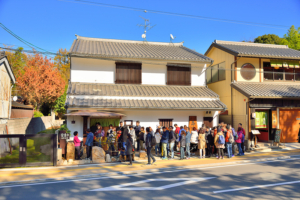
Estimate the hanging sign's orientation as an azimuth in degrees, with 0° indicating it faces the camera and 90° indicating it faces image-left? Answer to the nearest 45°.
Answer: approximately 0°

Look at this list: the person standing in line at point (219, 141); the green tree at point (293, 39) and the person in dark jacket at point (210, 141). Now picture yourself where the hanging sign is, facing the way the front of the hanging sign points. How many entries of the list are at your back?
1

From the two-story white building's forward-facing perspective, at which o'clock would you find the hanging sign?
The hanging sign is roughly at 9 o'clock from the two-story white building.

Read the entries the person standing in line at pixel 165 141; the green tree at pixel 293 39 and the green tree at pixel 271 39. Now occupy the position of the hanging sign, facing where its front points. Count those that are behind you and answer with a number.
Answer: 2

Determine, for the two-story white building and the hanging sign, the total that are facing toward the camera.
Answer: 2

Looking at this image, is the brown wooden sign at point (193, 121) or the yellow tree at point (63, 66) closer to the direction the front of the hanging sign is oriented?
the brown wooden sign

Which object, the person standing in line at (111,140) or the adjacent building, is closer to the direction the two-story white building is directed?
the person standing in line

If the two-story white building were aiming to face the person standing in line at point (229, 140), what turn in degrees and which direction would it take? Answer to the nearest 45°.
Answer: approximately 45° to its left

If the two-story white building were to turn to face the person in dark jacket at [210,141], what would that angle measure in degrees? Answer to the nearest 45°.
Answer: approximately 45° to its left

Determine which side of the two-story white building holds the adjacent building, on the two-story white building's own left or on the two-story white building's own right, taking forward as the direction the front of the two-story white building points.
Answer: on the two-story white building's own left

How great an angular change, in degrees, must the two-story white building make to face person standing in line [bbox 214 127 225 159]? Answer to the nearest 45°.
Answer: approximately 45° to its left
